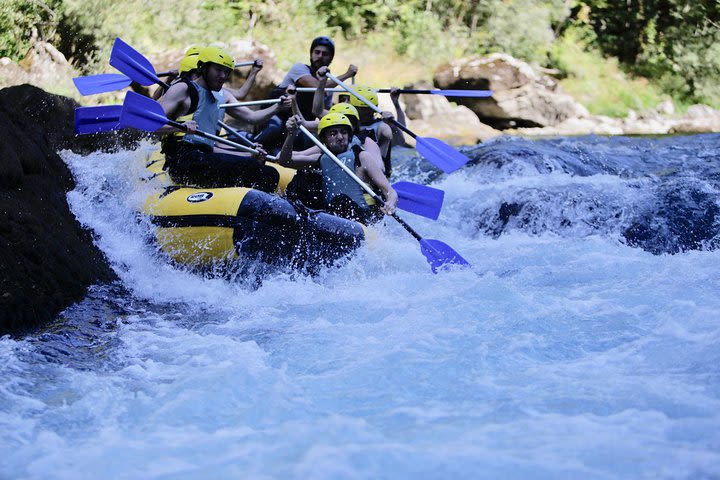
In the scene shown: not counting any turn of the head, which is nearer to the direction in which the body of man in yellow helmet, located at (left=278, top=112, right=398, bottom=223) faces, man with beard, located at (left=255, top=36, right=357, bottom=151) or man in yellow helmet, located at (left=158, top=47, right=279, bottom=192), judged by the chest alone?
the man in yellow helmet

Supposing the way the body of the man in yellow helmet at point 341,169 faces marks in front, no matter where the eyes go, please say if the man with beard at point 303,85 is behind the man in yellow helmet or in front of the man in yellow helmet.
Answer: behind

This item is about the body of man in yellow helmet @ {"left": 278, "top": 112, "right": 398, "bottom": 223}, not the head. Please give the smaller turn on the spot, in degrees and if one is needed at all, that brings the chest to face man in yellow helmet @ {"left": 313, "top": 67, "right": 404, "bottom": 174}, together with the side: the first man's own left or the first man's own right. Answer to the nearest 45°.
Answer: approximately 180°

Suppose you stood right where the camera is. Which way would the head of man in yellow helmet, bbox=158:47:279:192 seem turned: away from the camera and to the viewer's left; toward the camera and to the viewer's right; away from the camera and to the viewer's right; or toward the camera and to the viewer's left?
toward the camera and to the viewer's right

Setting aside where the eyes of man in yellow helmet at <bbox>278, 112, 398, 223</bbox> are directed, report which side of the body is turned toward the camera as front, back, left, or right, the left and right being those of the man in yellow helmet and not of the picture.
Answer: front

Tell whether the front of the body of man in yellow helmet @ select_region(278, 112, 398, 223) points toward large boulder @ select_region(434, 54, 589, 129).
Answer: no

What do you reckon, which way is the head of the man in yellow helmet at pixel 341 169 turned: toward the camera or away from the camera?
toward the camera

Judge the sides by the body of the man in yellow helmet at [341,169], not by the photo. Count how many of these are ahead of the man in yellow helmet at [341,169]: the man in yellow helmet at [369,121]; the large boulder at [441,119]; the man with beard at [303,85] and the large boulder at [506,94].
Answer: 0

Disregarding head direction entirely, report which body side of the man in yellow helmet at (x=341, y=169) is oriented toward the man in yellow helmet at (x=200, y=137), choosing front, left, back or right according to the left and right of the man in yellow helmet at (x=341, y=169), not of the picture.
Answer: right

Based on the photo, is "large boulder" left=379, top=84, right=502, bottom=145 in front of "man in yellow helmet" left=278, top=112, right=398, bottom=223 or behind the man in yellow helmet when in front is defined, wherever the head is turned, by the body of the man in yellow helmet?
behind
